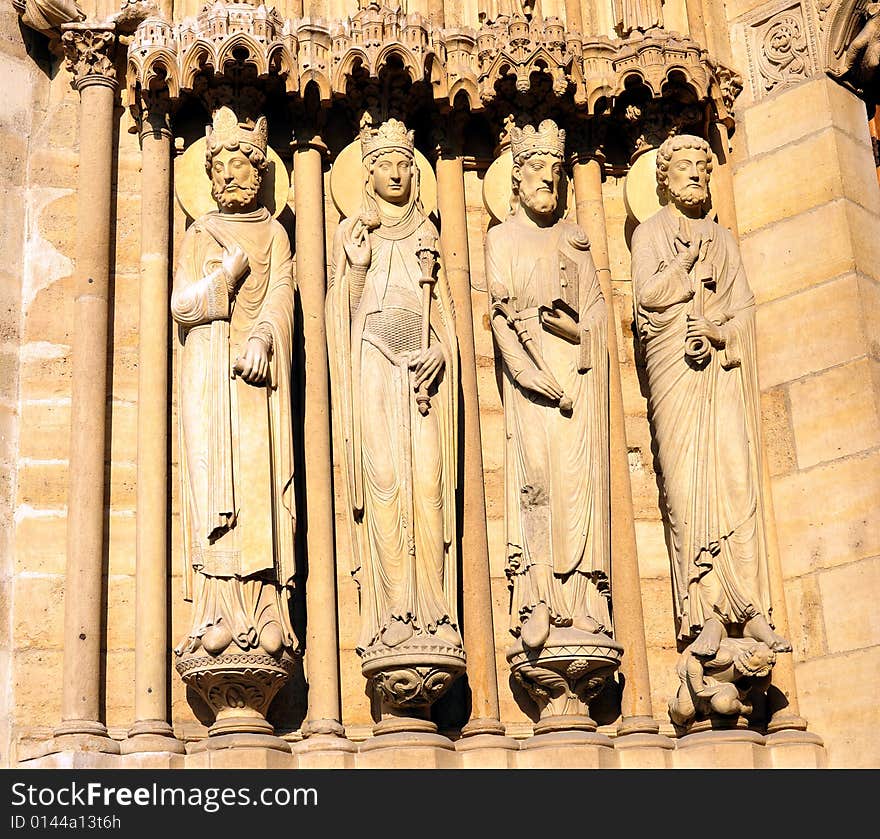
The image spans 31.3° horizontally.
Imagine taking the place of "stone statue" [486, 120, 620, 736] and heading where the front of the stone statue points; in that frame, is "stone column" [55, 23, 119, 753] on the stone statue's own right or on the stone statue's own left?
on the stone statue's own right

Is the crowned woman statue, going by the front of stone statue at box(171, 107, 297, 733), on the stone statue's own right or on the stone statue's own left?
on the stone statue's own left

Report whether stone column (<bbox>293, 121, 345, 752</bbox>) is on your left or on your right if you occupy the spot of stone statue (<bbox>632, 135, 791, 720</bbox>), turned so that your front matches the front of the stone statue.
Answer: on your right

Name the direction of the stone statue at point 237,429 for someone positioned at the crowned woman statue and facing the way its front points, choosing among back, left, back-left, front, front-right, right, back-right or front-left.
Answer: right

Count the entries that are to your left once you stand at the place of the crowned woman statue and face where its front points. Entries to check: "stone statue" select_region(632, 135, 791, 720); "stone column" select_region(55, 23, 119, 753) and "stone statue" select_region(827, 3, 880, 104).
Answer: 2

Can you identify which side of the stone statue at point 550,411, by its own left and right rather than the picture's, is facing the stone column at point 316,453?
right

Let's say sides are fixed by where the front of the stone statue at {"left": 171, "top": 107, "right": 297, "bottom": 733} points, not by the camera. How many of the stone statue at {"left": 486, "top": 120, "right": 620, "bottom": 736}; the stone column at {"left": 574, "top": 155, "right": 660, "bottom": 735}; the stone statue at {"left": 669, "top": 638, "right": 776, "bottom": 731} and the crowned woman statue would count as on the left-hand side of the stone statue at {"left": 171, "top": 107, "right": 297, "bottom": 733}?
4

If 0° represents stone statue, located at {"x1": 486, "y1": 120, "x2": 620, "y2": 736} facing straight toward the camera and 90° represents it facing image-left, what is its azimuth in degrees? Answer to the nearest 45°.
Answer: approximately 0°

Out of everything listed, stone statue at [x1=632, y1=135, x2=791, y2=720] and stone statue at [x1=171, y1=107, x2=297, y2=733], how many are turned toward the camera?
2

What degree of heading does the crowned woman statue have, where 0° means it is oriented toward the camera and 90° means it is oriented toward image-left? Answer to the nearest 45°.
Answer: approximately 0°

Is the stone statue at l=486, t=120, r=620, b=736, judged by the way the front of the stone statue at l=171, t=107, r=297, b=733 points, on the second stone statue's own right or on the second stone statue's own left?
on the second stone statue's own left
